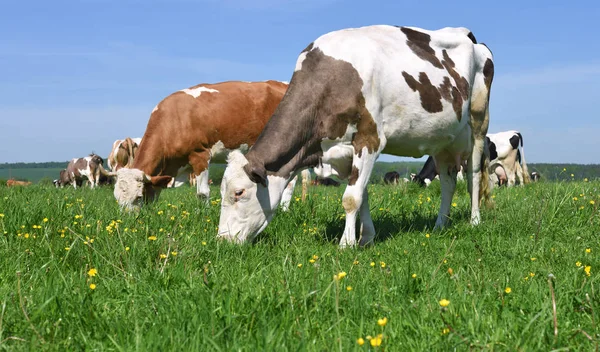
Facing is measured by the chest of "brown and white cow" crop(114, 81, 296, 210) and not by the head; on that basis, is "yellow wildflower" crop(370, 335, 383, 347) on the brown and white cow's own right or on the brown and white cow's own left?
on the brown and white cow's own left

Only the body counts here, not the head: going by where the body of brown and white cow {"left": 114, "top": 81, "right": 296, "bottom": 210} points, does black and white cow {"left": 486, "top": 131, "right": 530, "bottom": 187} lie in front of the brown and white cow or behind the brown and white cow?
behind

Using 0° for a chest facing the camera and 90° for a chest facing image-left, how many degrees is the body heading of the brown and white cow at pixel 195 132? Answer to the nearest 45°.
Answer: approximately 45°

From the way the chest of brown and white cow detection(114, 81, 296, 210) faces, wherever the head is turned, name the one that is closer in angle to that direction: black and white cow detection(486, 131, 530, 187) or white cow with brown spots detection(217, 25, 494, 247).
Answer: the white cow with brown spots

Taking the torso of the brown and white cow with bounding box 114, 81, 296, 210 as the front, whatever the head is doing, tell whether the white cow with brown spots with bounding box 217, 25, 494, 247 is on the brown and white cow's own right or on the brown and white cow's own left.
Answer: on the brown and white cow's own left

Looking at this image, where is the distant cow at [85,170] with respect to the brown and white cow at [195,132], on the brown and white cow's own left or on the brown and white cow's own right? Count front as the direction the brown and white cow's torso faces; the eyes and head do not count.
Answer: on the brown and white cow's own right
